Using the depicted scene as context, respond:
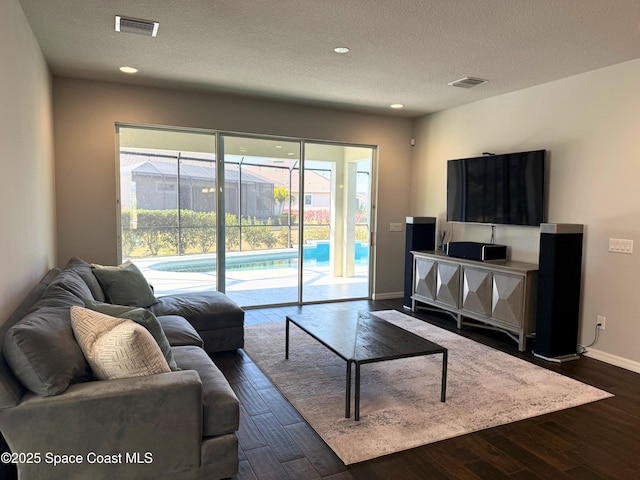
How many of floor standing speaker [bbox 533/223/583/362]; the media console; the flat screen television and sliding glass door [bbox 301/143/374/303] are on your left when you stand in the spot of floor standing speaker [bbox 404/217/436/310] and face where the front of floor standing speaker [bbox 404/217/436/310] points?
3

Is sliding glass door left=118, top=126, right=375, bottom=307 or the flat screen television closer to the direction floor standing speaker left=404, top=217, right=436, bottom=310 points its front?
the sliding glass door

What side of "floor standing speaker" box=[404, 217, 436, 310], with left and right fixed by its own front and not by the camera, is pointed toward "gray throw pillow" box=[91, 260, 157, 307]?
front

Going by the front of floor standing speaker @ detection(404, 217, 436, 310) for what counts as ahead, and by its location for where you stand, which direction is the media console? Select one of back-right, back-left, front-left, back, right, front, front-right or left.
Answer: left

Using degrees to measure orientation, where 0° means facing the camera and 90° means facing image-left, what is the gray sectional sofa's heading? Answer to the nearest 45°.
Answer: approximately 270°

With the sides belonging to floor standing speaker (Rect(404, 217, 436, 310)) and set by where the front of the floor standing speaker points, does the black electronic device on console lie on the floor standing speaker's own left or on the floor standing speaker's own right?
on the floor standing speaker's own left

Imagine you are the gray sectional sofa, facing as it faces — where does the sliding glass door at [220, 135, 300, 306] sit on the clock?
The sliding glass door is roughly at 10 o'clock from the gray sectional sofa.

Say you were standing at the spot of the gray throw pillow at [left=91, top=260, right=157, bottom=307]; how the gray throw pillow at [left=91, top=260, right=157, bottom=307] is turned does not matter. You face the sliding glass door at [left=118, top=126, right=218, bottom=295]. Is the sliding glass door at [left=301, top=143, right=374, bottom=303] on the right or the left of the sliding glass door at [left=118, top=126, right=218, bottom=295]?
right

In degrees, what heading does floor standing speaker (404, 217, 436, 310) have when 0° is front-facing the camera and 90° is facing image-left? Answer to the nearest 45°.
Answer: approximately 45°

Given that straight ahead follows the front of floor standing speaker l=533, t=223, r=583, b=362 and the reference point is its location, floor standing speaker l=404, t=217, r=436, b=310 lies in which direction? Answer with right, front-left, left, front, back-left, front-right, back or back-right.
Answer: right

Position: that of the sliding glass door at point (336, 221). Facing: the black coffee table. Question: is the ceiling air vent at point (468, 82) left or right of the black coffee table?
left

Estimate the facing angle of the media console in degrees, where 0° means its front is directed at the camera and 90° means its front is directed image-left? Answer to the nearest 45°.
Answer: approximately 45°

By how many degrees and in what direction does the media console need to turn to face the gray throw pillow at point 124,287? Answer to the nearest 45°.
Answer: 0° — it already faces it

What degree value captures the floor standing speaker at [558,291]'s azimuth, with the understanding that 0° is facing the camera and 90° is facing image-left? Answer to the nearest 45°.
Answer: approximately 45°

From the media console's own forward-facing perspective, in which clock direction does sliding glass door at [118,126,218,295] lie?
The sliding glass door is roughly at 1 o'clock from the media console.

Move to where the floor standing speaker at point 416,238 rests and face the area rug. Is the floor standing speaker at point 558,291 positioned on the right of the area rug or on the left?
left

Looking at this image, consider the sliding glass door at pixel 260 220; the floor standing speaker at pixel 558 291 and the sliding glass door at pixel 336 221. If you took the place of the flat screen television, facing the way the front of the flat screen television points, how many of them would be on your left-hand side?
1
